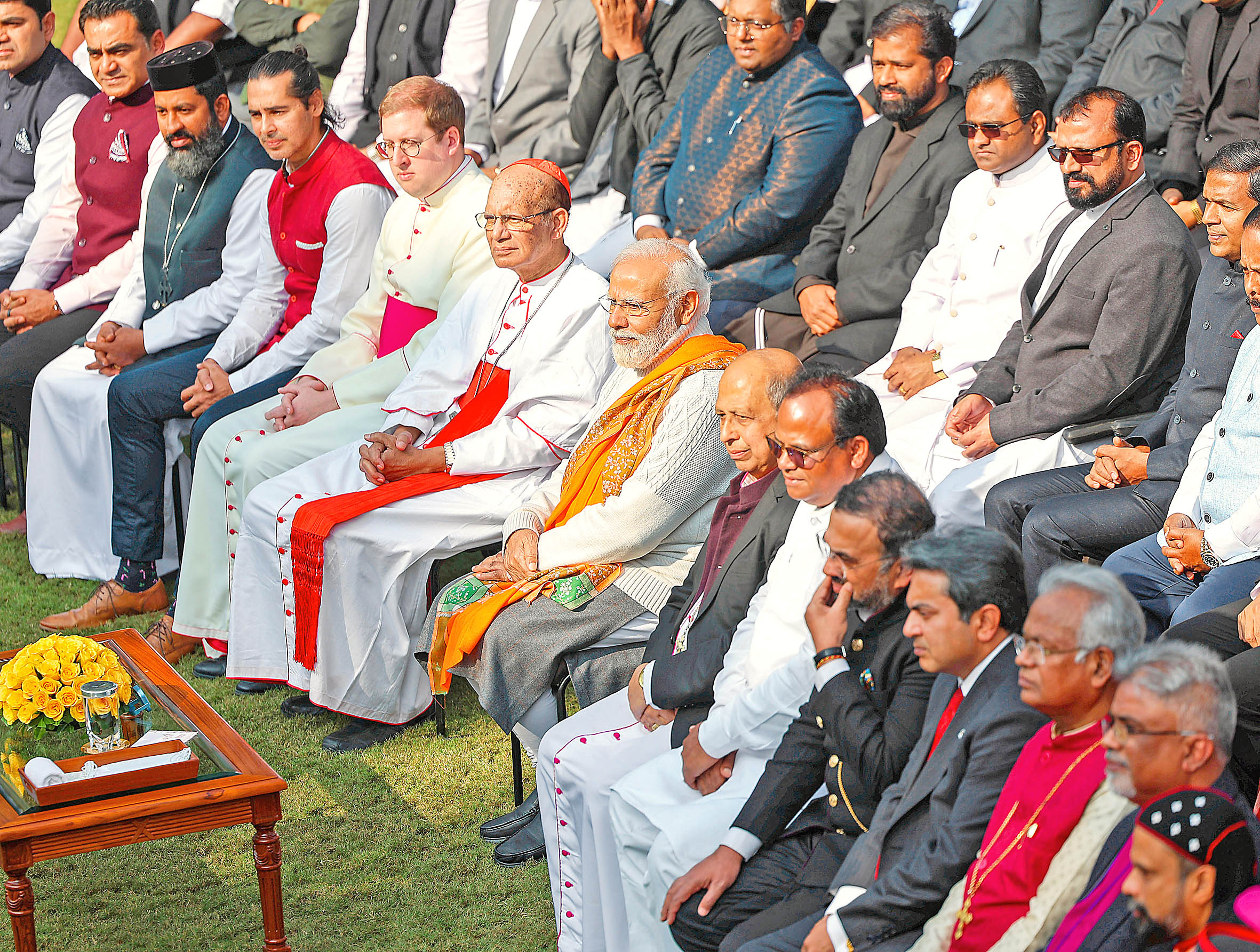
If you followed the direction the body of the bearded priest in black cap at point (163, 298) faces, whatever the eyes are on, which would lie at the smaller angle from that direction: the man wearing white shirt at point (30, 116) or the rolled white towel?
the rolled white towel

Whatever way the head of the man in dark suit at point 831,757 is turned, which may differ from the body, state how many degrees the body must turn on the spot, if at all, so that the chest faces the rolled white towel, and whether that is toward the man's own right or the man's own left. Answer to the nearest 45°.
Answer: approximately 45° to the man's own right

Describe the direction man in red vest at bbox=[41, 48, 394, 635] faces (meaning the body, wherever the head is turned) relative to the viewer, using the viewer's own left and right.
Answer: facing the viewer and to the left of the viewer

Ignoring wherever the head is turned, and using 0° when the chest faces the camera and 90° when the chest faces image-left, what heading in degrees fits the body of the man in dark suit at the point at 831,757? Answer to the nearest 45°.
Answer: approximately 45°

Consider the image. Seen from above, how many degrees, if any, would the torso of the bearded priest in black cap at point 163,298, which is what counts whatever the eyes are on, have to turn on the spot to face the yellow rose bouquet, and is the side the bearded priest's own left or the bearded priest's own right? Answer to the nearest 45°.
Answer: approximately 45° to the bearded priest's own left

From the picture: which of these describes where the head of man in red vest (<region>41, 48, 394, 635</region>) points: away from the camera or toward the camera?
toward the camera

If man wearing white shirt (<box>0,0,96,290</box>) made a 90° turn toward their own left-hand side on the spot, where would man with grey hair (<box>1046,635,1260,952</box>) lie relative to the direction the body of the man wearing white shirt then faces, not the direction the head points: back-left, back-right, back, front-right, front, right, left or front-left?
front-right

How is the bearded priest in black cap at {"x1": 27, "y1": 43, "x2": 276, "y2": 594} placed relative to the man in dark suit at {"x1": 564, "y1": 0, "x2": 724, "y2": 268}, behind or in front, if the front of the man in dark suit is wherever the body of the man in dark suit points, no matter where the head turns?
in front

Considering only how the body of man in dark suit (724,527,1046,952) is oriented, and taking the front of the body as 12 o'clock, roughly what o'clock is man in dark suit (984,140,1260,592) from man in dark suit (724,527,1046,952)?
man in dark suit (984,140,1260,592) is roughly at 5 o'clock from man in dark suit (724,527,1046,952).

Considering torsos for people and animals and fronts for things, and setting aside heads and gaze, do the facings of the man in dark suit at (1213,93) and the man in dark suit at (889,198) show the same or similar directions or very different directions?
same or similar directions

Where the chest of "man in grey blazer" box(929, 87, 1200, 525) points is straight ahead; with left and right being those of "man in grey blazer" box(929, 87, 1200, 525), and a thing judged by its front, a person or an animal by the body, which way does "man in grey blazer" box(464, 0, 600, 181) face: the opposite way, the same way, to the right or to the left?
the same way

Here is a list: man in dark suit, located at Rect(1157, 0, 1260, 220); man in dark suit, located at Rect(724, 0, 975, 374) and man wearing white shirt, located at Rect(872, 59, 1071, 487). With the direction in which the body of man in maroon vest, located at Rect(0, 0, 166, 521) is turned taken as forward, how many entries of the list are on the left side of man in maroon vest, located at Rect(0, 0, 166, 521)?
3

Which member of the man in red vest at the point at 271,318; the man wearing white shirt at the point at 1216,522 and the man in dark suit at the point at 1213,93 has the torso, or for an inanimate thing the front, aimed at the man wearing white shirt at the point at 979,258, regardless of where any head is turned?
the man in dark suit

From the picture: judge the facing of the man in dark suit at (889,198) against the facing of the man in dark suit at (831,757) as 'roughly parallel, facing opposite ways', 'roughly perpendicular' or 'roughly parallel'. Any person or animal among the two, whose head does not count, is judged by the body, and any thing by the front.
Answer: roughly parallel

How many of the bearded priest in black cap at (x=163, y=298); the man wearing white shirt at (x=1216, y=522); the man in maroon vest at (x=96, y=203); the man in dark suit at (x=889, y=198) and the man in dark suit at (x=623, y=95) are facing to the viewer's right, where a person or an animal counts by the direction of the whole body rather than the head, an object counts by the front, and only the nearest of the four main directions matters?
0
